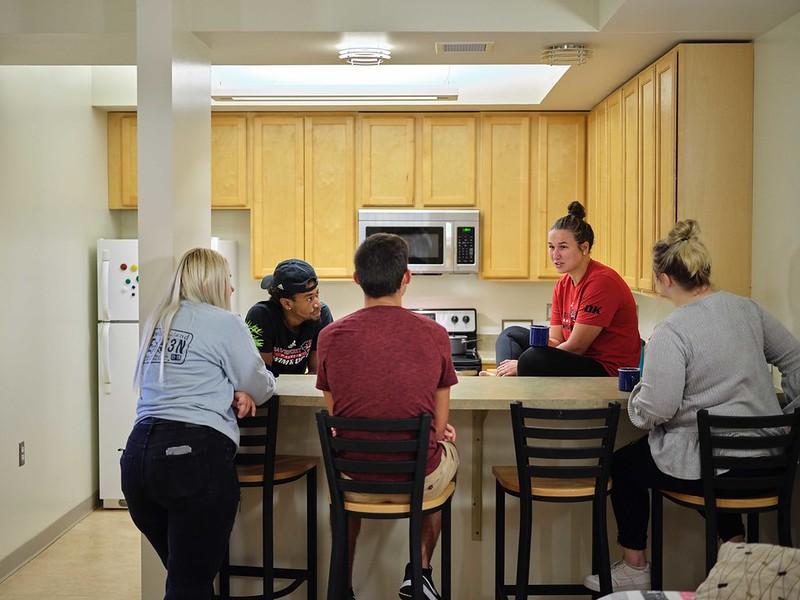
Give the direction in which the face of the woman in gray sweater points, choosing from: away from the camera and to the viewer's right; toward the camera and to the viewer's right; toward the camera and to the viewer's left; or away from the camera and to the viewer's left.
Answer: away from the camera and to the viewer's left

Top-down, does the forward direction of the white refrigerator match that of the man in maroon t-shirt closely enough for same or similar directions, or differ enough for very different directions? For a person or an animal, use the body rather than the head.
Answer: very different directions

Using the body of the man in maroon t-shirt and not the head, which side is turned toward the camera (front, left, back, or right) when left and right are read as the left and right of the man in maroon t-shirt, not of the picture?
back

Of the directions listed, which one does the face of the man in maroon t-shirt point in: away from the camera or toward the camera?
away from the camera

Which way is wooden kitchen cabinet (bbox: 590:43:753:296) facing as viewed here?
to the viewer's left

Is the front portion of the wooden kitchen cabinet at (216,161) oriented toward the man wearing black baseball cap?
yes

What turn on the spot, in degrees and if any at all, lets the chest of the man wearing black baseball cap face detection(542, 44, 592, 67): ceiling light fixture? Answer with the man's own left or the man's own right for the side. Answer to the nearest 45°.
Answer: approximately 45° to the man's own left

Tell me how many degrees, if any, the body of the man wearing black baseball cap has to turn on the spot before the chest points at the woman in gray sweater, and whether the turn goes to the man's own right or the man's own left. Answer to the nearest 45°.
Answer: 0° — they already face them

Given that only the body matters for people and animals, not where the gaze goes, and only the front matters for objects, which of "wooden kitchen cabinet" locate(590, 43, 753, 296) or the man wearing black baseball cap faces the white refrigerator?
the wooden kitchen cabinet
